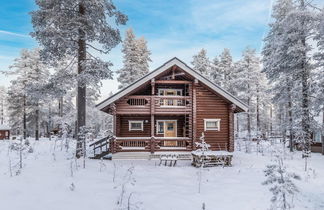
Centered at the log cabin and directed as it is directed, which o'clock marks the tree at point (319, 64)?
The tree is roughly at 9 o'clock from the log cabin.

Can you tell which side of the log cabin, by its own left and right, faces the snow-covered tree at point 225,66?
back

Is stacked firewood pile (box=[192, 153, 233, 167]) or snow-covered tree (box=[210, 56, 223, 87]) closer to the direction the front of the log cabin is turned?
the stacked firewood pile

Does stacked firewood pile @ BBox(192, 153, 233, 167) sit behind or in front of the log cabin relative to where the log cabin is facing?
in front

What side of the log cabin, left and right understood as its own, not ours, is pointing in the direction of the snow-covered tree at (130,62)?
back

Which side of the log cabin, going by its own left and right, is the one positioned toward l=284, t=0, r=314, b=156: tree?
left

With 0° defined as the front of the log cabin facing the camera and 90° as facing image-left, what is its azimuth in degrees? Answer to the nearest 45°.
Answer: approximately 0°
